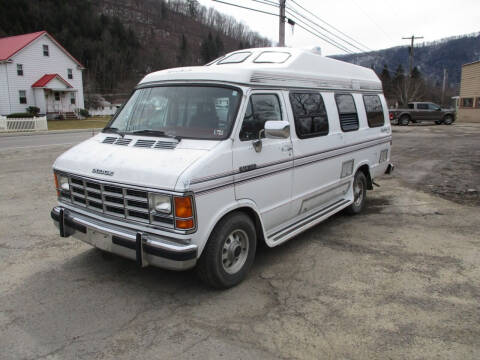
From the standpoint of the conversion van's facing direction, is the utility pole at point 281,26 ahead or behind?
behind

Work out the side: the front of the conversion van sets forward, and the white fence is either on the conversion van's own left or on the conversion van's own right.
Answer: on the conversion van's own right

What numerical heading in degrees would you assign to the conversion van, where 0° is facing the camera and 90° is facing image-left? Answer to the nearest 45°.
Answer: approximately 45°

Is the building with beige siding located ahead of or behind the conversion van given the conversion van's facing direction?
behind

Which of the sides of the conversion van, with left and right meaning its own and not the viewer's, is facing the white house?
right
